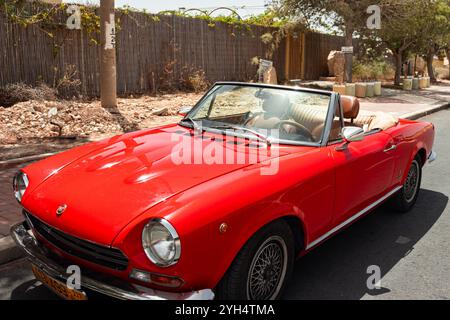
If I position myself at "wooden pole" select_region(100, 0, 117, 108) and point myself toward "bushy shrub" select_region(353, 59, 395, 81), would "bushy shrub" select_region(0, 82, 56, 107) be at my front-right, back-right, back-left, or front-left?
back-left

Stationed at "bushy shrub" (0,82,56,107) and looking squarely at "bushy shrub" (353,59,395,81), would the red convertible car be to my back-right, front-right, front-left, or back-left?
back-right

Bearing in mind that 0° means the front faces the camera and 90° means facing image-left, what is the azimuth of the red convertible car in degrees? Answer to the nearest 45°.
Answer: approximately 45°

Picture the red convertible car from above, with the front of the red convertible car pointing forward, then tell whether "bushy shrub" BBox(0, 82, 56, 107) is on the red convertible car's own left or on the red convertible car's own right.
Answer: on the red convertible car's own right

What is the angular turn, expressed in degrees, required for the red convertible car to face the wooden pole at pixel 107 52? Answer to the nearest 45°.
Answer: approximately 135° to its right

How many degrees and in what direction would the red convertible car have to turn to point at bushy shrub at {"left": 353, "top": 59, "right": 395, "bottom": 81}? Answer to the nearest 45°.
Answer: approximately 135° to its right
